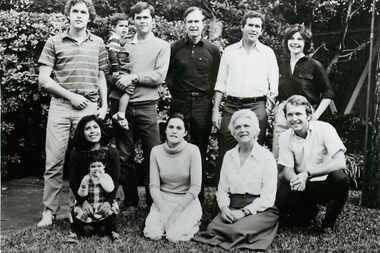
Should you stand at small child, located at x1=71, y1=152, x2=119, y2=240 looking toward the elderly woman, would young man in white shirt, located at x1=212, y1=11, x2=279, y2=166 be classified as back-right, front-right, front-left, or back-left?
front-left

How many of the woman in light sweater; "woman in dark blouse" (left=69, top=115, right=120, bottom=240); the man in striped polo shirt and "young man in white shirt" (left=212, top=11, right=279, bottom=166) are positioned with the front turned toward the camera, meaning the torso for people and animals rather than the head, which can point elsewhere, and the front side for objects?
4

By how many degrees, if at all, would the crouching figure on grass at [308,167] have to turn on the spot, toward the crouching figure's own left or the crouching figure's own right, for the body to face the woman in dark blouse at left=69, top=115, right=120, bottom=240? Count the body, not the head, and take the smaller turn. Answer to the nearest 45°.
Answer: approximately 45° to the crouching figure's own right

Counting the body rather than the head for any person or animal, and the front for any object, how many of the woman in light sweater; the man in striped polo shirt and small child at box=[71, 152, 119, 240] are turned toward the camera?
3

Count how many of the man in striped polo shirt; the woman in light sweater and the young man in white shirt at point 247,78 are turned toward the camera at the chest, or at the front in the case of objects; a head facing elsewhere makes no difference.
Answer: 3

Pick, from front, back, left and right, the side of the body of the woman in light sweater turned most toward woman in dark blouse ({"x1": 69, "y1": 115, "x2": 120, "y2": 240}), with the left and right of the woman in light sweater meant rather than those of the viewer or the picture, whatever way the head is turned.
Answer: right

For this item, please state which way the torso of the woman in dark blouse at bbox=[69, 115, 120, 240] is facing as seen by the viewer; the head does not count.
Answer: toward the camera

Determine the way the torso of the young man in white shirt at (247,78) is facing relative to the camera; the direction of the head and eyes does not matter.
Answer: toward the camera

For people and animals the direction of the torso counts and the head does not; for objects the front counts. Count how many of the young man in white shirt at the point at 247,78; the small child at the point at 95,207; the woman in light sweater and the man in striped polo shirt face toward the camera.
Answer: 4

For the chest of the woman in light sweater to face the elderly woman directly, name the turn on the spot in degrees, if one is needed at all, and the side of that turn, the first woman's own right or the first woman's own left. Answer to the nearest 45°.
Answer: approximately 90° to the first woman's own left

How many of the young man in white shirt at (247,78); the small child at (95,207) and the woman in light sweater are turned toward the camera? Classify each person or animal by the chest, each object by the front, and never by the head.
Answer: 3

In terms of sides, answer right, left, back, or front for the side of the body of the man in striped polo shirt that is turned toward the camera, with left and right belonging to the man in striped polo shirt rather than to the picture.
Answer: front

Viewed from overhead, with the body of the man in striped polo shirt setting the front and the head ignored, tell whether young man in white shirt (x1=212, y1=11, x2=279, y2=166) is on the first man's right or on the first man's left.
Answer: on the first man's left
